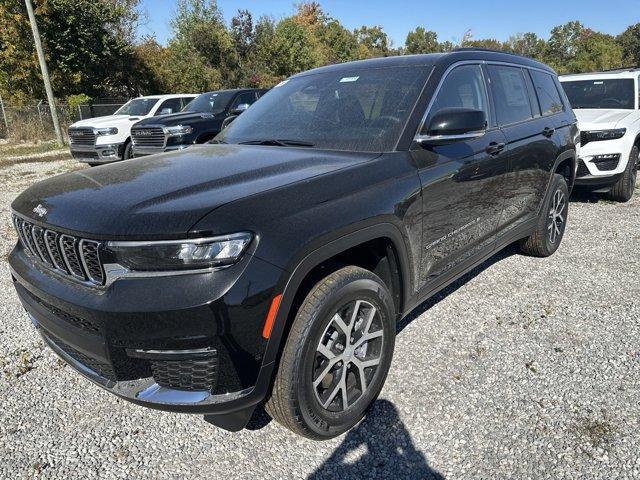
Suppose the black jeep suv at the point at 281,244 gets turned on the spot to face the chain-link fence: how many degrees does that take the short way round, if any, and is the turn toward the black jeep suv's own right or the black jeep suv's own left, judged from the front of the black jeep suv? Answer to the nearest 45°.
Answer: approximately 90° to the black jeep suv's own right

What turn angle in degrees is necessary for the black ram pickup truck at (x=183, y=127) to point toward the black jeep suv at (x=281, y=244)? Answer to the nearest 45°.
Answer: approximately 45° to its left

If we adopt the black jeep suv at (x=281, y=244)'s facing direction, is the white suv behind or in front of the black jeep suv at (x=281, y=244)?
behind

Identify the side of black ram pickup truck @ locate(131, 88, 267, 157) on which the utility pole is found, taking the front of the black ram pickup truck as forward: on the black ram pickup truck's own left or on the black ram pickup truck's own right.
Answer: on the black ram pickup truck's own right

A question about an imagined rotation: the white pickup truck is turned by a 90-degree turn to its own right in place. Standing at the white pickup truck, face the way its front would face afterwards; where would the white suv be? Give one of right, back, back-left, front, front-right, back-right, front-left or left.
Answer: back

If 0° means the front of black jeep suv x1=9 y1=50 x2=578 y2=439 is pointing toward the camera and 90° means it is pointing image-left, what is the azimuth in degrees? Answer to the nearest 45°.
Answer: approximately 45°

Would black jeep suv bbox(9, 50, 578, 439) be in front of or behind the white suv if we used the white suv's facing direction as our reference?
in front

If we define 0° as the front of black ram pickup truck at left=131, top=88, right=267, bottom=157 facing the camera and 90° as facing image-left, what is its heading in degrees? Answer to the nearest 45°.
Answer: approximately 45°
